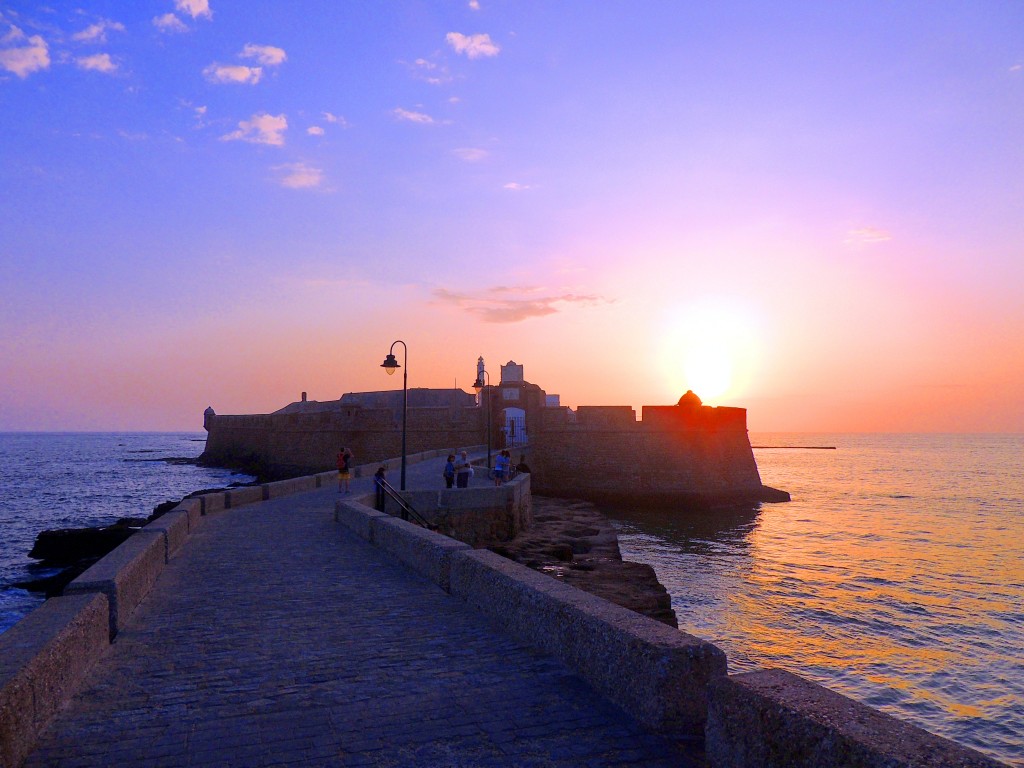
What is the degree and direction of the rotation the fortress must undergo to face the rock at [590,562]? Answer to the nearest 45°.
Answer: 0° — it already faces it

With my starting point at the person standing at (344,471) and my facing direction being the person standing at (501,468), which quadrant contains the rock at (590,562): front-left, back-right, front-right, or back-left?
front-right

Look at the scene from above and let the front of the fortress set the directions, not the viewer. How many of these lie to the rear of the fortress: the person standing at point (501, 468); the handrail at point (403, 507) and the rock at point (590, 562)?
0

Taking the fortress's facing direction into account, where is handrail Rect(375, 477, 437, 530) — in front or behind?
in front

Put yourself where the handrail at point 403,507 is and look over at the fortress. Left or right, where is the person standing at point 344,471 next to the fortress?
left

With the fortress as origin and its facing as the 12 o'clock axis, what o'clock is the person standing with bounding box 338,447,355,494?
The person standing is roughly at 1 o'clock from the fortress.

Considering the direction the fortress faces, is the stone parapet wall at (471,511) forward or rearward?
forward

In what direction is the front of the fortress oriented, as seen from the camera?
facing the viewer

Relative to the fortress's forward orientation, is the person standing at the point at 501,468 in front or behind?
in front
